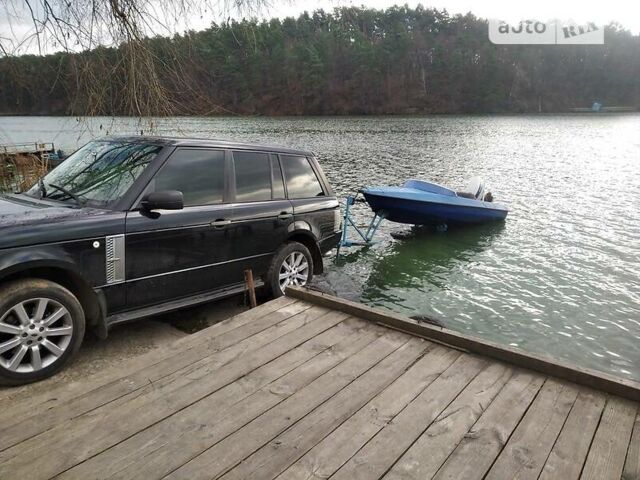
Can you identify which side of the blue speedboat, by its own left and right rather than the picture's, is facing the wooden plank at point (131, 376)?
left

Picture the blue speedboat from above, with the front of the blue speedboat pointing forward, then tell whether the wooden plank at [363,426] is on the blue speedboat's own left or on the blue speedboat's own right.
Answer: on the blue speedboat's own left

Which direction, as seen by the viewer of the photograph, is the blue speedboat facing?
facing to the left of the viewer

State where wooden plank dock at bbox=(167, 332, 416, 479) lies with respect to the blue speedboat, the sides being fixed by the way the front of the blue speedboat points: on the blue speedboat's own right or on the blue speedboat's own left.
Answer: on the blue speedboat's own left

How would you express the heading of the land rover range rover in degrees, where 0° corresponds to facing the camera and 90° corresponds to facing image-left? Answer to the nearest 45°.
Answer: approximately 45°

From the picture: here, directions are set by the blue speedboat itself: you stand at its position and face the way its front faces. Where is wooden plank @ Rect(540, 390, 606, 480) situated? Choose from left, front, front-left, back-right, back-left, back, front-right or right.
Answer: left

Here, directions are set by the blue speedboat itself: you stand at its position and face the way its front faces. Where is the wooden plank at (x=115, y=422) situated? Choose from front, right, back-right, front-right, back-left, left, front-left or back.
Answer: left

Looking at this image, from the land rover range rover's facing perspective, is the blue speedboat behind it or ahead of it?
behind
